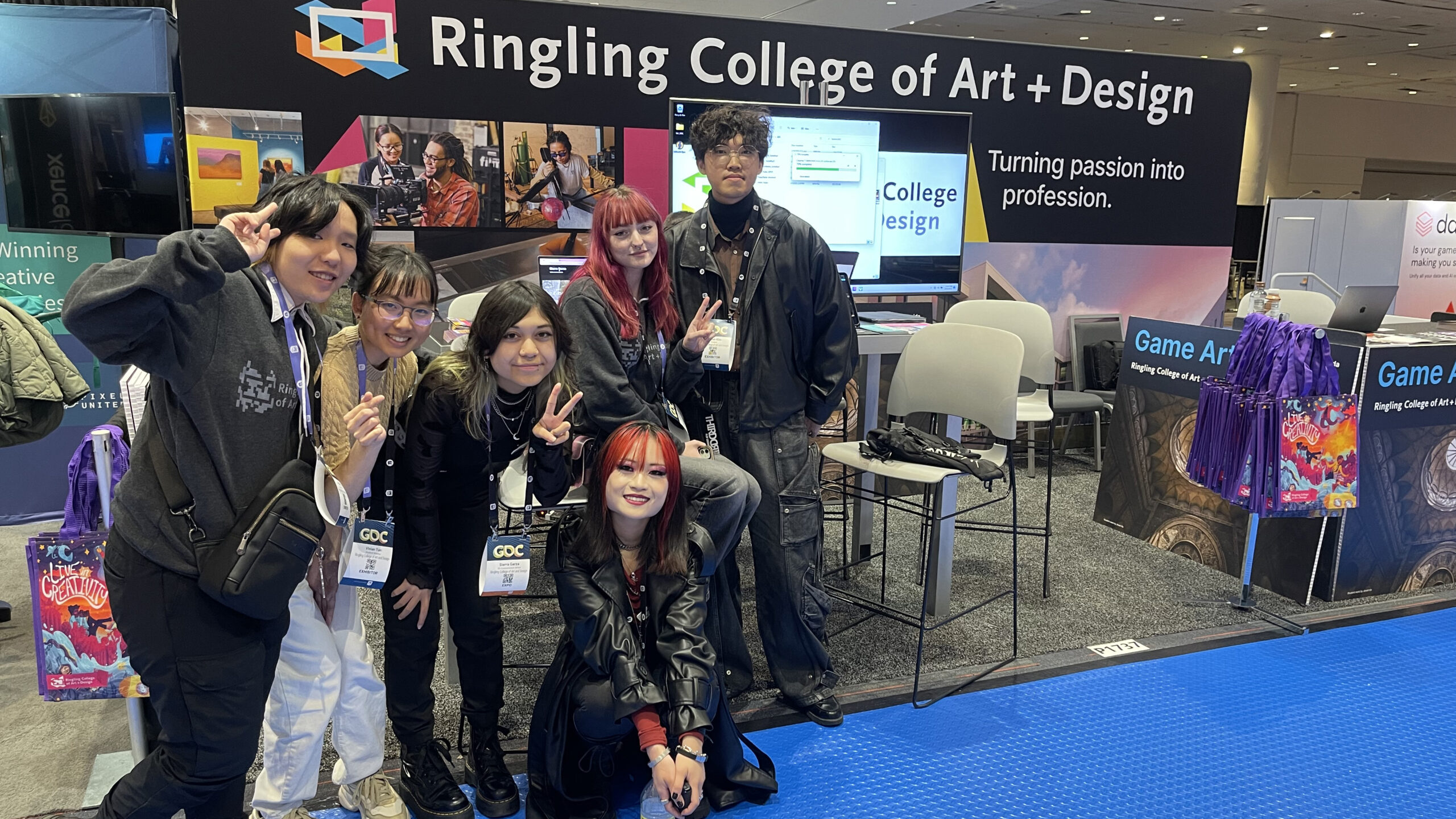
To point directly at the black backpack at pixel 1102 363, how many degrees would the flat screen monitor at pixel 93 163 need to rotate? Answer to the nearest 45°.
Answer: approximately 90° to its left

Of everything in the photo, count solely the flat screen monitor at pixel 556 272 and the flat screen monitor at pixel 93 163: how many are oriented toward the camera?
2

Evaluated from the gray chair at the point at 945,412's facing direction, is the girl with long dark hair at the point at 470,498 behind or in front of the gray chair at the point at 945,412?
in front

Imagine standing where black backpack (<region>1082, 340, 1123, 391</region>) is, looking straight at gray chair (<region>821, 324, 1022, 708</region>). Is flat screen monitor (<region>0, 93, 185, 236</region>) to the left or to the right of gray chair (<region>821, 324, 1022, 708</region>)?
right

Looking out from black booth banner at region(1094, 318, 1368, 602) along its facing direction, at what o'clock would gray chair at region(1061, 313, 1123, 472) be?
The gray chair is roughly at 4 o'clock from the black booth banner.

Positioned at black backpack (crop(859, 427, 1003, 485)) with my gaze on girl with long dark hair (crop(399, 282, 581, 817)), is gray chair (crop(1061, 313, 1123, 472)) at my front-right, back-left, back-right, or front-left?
back-right

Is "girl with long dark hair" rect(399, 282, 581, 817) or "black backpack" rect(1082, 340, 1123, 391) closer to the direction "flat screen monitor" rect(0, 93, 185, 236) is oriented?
the girl with long dark hair

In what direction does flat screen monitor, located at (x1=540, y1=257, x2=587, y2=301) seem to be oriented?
toward the camera

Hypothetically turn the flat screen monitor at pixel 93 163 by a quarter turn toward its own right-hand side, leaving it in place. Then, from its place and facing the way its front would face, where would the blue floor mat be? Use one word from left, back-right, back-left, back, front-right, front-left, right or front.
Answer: back-left

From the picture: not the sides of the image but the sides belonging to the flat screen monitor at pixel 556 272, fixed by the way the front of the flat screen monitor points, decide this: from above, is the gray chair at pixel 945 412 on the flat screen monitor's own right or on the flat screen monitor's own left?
on the flat screen monitor's own left

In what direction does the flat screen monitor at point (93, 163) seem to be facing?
toward the camera

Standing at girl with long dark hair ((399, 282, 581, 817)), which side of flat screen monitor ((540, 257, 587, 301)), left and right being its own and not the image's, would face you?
front
